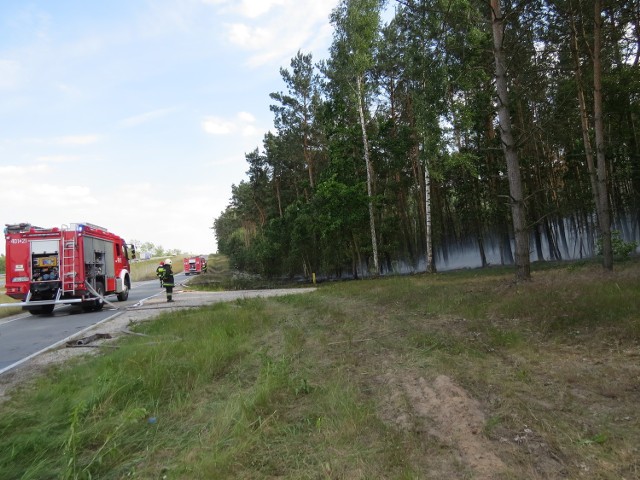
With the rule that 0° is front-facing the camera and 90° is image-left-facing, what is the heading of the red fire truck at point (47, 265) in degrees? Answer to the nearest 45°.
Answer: approximately 225°
